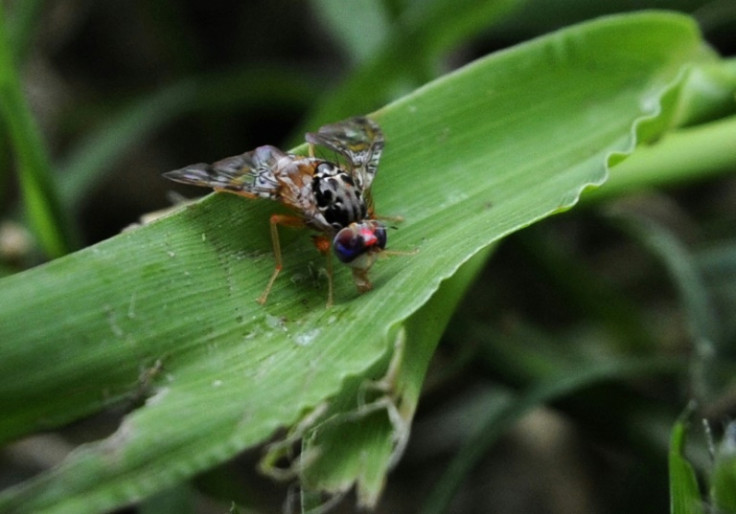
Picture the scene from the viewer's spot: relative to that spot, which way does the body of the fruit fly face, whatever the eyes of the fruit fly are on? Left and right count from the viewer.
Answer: facing the viewer and to the right of the viewer
